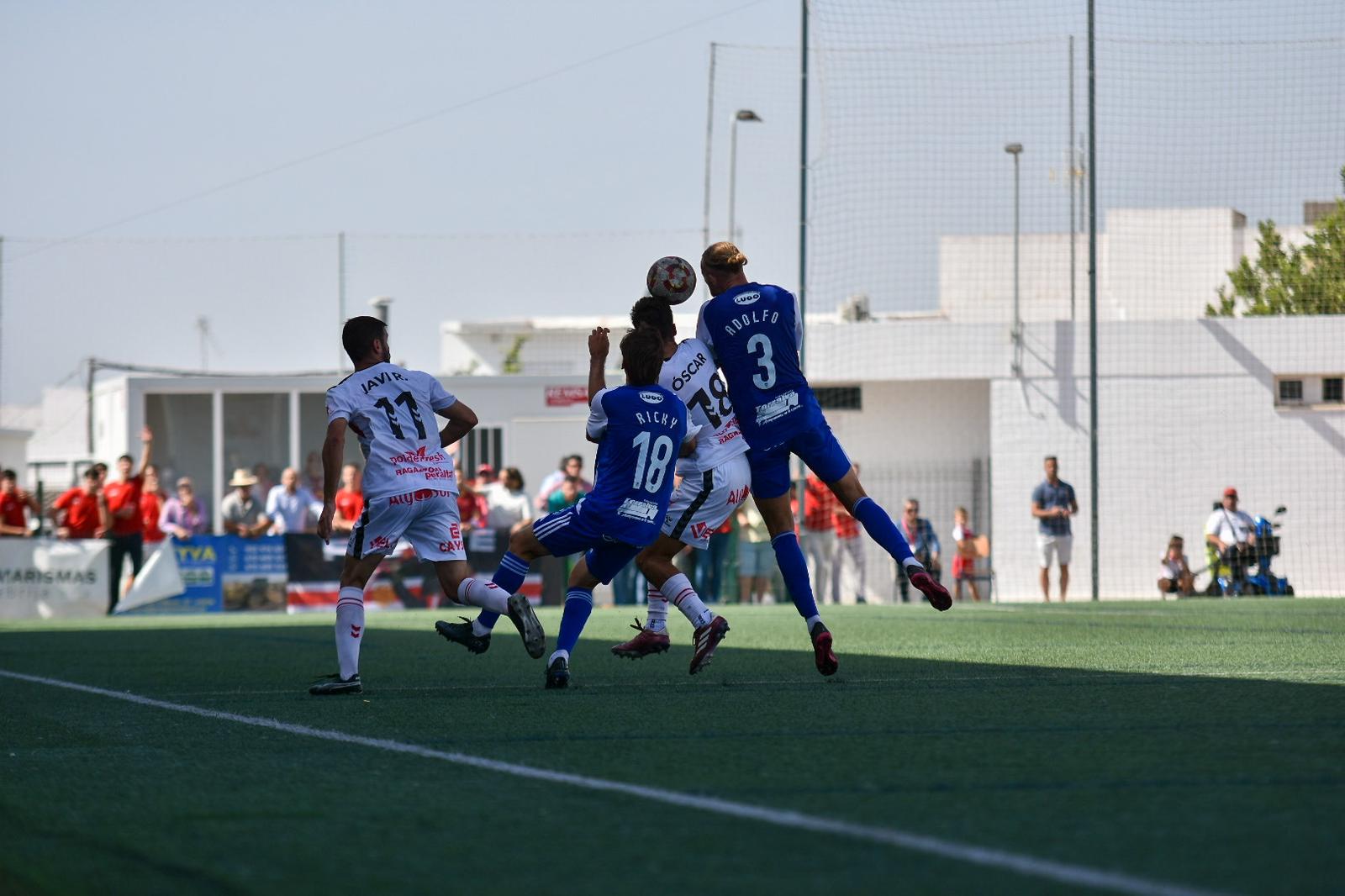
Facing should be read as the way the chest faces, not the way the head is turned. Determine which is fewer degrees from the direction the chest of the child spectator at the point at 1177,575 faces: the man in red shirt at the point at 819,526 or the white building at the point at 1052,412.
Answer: the man in red shirt

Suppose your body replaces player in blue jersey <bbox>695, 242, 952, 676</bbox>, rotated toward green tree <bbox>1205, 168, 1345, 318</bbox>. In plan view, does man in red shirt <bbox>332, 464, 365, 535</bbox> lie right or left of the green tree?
left

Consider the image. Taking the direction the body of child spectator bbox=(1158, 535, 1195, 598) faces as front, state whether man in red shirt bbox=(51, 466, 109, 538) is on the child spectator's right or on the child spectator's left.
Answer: on the child spectator's right

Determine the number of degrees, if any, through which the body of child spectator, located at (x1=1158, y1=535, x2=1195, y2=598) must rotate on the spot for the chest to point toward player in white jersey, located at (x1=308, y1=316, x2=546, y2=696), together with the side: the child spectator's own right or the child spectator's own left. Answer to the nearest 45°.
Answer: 0° — they already face them

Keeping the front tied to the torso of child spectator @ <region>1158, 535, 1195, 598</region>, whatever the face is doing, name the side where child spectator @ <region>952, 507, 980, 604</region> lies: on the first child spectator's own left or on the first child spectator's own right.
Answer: on the first child spectator's own right

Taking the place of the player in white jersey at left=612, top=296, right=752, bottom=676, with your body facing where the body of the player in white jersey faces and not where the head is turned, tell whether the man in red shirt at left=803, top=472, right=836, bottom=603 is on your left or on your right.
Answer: on your right

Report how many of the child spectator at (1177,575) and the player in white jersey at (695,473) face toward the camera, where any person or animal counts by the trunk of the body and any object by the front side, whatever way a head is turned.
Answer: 1

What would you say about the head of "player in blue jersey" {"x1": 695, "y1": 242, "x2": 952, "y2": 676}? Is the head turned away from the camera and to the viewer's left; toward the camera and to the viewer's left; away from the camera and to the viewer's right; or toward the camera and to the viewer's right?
away from the camera and to the viewer's left

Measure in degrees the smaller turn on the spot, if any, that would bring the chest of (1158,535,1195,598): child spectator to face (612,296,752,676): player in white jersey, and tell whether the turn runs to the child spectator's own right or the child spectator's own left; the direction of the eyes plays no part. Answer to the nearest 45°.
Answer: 0° — they already face them

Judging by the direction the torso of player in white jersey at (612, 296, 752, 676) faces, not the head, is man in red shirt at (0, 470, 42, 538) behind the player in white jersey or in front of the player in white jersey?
in front

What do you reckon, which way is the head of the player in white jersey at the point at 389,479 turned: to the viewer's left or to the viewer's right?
to the viewer's right

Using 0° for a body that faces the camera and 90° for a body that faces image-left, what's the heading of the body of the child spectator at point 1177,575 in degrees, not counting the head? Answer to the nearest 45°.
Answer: approximately 0°

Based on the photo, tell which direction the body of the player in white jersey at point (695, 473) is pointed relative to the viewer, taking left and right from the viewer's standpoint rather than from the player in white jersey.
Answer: facing away from the viewer and to the left of the viewer

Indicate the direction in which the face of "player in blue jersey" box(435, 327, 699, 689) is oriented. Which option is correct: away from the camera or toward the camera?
away from the camera
